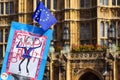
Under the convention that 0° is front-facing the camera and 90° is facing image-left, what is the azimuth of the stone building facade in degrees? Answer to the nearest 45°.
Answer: approximately 0°
